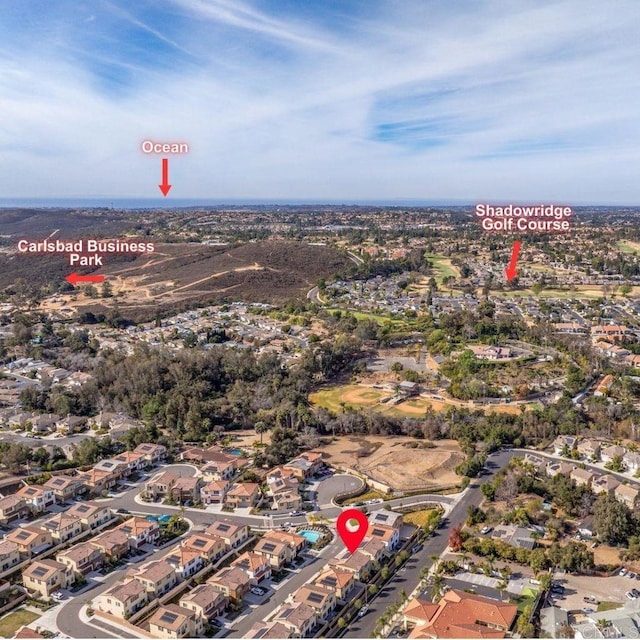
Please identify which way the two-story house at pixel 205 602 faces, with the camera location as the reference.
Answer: facing the viewer and to the right of the viewer

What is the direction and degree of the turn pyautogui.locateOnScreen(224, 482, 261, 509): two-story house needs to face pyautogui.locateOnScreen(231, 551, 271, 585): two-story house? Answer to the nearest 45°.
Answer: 0° — it already faces it

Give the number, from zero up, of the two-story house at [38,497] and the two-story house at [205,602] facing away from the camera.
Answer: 0

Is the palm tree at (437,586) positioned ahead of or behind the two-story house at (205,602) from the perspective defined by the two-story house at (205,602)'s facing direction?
ahead

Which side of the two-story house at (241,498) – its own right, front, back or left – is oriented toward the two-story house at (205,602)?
front

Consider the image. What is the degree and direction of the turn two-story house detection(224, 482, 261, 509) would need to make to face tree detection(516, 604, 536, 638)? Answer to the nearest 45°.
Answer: approximately 45° to its left

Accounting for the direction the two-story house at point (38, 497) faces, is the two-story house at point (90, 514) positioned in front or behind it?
in front

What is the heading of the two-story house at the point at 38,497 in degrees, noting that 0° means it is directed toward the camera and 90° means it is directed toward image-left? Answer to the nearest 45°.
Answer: approximately 315°

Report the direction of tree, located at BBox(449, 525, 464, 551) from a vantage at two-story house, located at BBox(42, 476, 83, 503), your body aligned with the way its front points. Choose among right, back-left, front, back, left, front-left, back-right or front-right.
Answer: front
